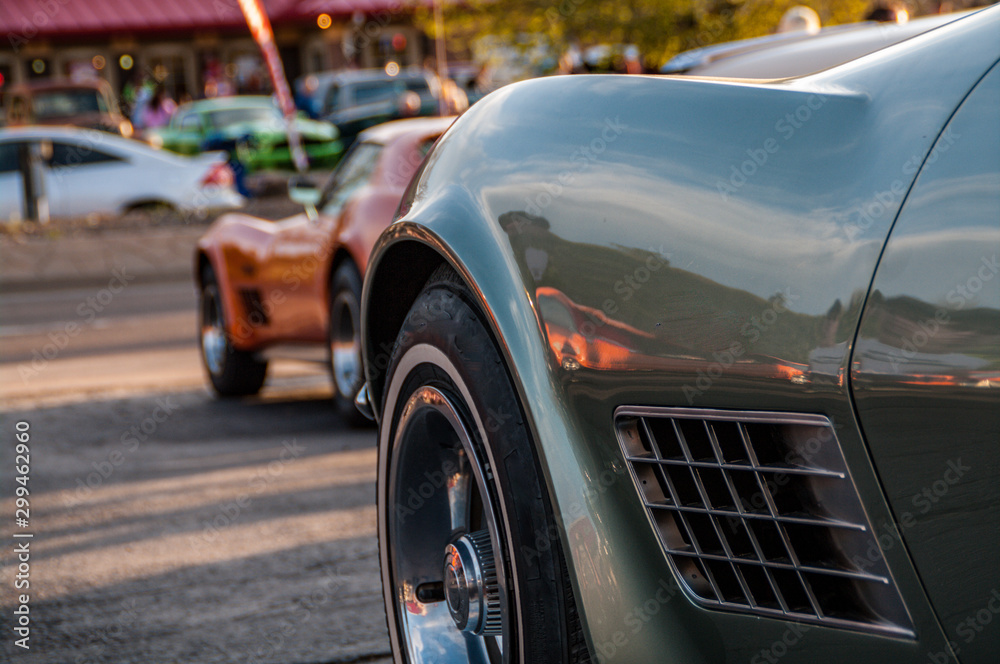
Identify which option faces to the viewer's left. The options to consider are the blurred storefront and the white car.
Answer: the white car

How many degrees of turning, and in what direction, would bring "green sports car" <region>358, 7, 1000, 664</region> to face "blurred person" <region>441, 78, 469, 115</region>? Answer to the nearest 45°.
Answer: approximately 45° to its right

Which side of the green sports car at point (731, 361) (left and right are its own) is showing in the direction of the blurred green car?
front

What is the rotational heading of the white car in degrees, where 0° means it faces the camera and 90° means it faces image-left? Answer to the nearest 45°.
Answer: approximately 90°

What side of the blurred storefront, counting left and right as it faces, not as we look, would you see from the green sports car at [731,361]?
front

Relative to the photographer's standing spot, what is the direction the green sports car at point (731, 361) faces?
facing away from the viewer and to the left of the viewer

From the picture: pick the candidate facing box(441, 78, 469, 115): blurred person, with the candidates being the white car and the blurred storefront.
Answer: the blurred storefront

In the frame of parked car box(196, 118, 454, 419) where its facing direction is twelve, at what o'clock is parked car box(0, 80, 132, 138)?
parked car box(0, 80, 132, 138) is roughly at 1 o'clock from parked car box(196, 118, 454, 419).

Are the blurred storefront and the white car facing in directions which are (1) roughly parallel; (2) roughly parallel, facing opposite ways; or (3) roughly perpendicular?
roughly perpendicular

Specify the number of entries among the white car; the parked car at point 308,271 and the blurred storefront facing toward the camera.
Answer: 1

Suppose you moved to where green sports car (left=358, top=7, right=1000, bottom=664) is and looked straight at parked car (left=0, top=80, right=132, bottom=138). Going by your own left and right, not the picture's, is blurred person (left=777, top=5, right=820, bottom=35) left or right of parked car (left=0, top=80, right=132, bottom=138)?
right

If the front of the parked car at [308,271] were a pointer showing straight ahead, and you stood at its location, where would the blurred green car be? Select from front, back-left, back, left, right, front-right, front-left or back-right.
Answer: front-right

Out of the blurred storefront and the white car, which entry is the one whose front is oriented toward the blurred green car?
the blurred storefront

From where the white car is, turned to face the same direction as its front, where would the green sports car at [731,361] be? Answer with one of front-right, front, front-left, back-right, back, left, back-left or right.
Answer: left

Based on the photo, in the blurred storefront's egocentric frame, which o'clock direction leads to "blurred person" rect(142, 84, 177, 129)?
The blurred person is roughly at 12 o'clock from the blurred storefront.

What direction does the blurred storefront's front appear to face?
toward the camera

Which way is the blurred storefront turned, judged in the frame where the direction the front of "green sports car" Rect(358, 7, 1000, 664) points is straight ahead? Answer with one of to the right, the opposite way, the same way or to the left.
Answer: the opposite way

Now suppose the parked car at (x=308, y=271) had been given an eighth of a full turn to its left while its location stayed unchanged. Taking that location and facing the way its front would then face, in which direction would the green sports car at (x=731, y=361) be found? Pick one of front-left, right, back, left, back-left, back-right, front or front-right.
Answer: left

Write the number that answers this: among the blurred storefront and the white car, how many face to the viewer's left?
1
